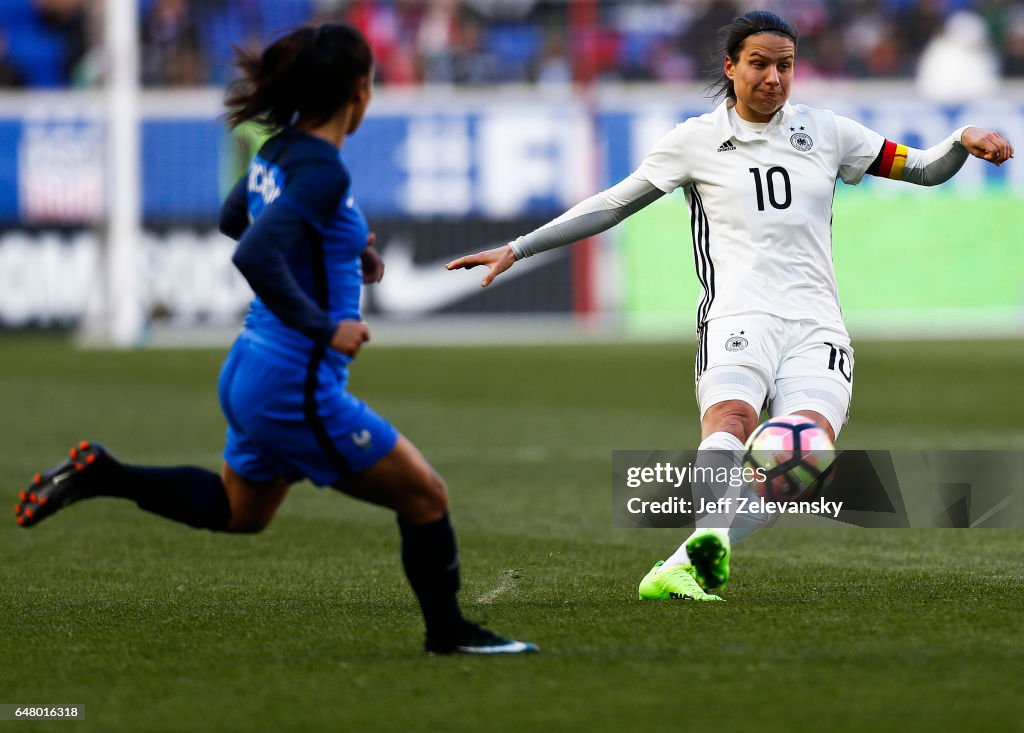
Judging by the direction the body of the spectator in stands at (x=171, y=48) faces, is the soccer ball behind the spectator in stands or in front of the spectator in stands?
in front

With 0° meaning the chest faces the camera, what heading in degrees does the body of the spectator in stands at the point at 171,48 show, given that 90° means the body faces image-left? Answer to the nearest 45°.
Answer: approximately 0°

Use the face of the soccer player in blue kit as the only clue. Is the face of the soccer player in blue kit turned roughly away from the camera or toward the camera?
away from the camera

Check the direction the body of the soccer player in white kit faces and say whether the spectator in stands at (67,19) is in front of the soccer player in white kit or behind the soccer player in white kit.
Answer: behind

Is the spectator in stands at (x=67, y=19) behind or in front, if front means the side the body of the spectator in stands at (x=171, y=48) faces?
behind

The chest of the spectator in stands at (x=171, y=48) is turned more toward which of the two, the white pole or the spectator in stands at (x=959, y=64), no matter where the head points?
the white pole

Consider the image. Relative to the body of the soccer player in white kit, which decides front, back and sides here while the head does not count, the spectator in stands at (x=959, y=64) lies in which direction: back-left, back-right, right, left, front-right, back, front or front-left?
back

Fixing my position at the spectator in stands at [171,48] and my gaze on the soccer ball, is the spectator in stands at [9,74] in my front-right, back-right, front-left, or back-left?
back-right

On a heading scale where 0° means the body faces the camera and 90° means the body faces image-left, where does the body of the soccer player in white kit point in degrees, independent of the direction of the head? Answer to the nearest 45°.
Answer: approximately 0°

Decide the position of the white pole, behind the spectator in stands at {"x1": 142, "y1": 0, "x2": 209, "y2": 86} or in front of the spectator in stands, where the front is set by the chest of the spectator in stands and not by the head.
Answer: in front
